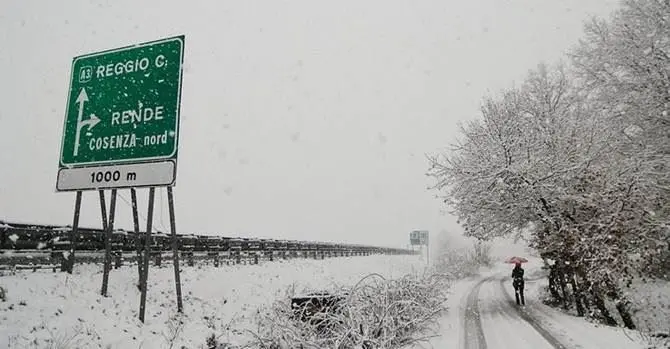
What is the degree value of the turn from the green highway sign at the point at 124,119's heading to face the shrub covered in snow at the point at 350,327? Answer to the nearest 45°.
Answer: approximately 90° to its left

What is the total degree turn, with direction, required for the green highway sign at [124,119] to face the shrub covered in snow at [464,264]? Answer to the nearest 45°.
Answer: approximately 180°

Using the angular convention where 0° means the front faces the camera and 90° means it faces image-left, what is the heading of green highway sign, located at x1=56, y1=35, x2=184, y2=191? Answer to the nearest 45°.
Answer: approximately 45°
